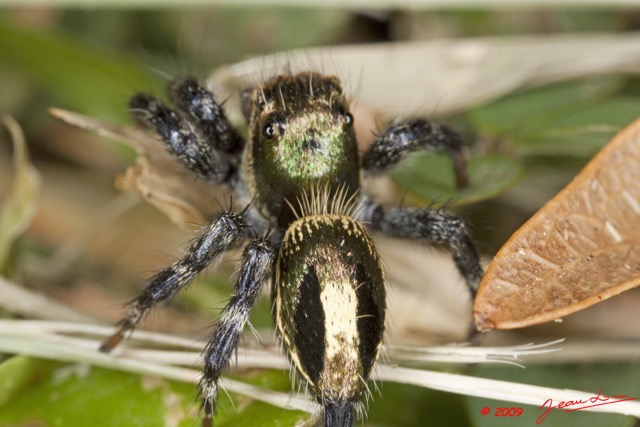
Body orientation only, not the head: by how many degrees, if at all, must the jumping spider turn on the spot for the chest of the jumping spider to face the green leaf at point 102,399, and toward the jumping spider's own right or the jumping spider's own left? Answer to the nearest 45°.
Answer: approximately 135° to the jumping spider's own left

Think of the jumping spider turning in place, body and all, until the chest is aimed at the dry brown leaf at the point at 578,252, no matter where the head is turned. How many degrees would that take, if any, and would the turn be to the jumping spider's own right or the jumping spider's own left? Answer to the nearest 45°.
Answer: approximately 135° to the jumping spider's own right

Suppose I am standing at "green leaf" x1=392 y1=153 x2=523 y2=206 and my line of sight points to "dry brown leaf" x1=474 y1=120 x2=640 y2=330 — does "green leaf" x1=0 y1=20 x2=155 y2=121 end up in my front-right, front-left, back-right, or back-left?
back-right

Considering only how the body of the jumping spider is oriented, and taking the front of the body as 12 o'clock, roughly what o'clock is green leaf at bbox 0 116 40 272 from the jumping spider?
The green leaf is roughly at 9 o'clock from the jumping spider.

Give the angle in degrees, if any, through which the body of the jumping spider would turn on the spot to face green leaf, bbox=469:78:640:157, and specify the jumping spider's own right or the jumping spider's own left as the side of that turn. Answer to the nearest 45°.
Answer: approximately 45° to the jumping spider's own right

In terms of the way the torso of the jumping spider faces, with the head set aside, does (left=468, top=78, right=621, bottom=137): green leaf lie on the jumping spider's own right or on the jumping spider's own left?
on the jumping spider's own right

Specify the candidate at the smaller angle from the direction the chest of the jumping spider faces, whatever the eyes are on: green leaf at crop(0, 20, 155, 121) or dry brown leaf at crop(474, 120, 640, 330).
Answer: the green leaf

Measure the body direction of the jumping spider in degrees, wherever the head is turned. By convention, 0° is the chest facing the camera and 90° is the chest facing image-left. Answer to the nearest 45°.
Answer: approximately 180°
